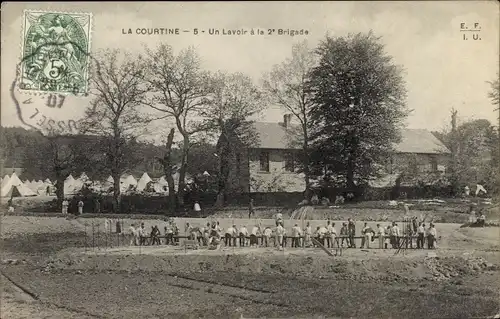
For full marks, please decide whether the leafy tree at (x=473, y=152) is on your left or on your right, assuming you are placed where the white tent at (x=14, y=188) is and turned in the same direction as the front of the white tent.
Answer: on your left

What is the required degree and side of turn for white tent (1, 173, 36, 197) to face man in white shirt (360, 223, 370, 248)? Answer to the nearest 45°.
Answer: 0° — it already faces them

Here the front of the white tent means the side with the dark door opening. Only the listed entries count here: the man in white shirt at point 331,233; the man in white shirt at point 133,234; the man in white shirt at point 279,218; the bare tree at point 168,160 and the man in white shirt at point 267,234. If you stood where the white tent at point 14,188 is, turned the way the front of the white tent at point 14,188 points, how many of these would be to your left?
5

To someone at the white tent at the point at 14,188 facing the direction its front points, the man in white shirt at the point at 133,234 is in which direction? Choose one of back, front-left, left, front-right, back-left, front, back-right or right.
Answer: front
